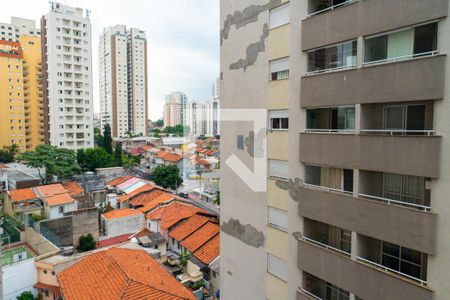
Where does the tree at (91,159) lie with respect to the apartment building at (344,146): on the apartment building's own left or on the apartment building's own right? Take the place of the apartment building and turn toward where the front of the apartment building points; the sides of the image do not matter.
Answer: on the apartment building's own right

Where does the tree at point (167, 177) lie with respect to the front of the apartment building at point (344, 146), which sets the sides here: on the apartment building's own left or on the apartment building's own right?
on the apartment building's own right

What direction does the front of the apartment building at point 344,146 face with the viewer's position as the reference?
facing the viewer and to the left of the viewer

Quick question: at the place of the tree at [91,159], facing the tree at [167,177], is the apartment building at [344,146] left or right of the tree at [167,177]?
right
